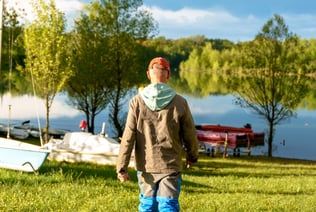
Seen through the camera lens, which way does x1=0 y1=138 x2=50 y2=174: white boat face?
facing the viewer and to the right of the viewer

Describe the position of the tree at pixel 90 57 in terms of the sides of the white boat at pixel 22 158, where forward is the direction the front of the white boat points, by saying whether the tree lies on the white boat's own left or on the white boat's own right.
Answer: on the white boat's own left

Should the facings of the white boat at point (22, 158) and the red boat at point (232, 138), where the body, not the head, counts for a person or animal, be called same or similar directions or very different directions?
very different directions

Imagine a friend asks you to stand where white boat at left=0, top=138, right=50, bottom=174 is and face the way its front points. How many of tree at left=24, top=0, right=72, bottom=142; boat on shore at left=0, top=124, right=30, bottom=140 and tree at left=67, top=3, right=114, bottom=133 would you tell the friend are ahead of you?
0

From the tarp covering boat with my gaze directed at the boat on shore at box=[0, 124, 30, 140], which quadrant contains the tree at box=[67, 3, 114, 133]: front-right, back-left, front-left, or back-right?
front-right

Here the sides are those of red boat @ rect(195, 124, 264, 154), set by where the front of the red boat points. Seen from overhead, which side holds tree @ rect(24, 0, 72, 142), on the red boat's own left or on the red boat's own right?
on the red boat's own left

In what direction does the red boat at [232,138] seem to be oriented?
to the viewer's left

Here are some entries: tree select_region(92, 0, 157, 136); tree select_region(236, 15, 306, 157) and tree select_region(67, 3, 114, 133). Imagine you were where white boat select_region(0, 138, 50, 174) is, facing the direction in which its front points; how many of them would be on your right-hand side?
0

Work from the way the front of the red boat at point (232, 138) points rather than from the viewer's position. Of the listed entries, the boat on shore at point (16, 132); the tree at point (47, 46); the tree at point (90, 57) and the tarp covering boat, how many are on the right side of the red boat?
0

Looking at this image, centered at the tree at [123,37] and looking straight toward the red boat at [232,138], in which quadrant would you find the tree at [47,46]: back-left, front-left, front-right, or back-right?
back-right

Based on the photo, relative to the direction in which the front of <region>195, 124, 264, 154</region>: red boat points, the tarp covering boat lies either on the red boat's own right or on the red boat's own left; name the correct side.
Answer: on the red boat's own left

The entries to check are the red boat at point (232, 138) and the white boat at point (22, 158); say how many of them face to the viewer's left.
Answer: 1

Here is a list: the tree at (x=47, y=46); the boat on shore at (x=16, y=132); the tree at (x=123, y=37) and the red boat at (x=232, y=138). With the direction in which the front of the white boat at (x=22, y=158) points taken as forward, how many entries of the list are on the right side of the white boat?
0

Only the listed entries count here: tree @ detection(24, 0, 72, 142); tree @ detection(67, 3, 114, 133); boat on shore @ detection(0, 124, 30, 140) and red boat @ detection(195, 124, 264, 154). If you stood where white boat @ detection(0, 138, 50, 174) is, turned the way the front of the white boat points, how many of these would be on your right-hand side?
0
